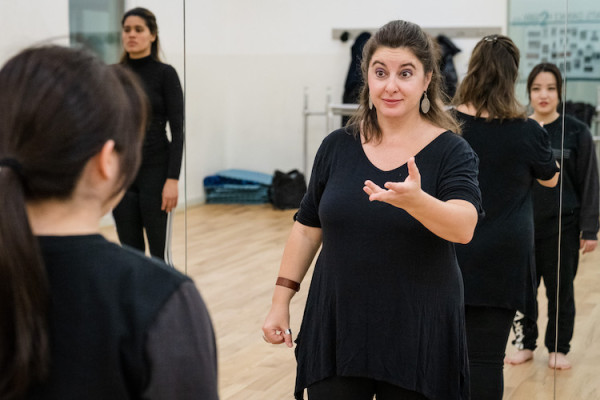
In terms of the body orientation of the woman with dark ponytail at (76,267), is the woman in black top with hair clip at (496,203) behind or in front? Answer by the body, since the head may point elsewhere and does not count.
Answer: in front

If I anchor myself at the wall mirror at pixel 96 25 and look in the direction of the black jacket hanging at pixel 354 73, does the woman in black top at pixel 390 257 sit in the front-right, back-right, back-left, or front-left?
front-right

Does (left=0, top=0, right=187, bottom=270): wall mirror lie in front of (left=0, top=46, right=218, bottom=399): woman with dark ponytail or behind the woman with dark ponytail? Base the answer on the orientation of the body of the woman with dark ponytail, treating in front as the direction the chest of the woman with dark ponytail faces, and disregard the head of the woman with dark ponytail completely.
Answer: in front

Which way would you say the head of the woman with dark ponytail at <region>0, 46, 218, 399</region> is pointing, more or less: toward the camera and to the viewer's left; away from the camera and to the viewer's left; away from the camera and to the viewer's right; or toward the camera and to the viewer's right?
away from the camera and to the viewer's right
